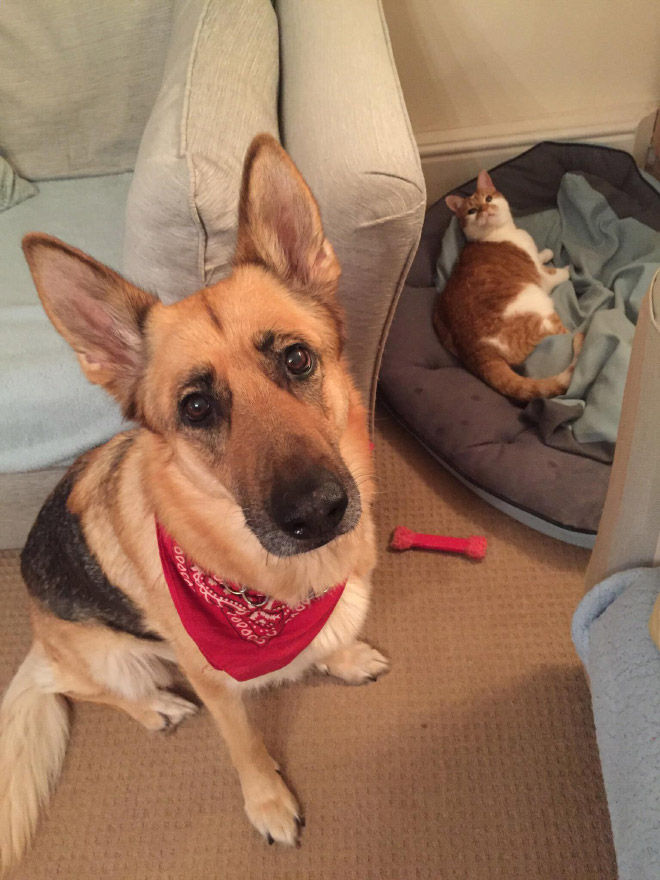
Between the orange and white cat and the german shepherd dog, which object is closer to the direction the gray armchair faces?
the german shepherd dog

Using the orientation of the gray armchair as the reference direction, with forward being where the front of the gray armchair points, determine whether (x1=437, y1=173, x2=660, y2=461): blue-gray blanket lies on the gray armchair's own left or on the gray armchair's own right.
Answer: on the gray armchair's own left

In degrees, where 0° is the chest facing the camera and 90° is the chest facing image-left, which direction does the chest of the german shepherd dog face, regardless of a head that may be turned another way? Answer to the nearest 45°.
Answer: approximately 315°

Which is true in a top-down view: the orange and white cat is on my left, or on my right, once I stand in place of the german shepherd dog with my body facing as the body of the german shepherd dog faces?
on my left

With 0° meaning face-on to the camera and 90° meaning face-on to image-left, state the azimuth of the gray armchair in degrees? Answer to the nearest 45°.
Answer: approximately 0°

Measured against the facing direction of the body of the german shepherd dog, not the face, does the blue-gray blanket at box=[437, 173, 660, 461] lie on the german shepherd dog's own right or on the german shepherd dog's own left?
on the german shepherd dog's own left

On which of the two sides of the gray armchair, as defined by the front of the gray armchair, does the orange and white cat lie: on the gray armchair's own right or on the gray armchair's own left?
on the gray armchair's own left

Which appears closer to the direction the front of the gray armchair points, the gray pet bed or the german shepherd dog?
the german shepherd dog

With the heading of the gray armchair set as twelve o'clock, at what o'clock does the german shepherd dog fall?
The german shepherd dog is roughly at 12 o'clock from the gray armchair.
